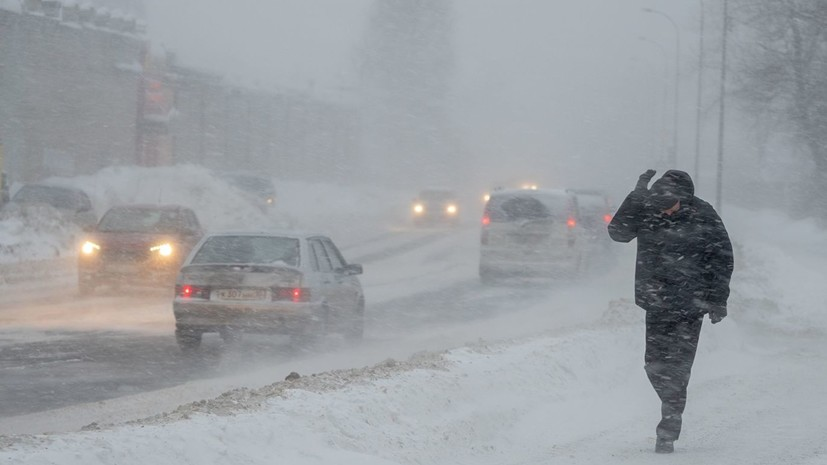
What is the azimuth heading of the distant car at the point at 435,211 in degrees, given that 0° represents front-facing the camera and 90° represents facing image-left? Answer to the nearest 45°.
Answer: approximately 0°

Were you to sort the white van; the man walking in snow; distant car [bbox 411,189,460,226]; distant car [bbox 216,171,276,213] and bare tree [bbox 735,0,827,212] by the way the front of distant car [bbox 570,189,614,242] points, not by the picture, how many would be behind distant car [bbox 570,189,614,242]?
2

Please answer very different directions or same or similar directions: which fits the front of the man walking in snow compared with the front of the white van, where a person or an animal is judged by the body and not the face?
very different directions

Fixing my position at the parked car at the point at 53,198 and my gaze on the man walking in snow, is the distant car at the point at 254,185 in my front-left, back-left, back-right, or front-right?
back-left

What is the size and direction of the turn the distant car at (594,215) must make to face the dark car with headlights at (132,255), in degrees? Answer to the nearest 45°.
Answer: approximately 135° to its left

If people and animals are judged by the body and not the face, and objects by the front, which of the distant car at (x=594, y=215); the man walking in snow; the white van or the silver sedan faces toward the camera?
the man walking in snow

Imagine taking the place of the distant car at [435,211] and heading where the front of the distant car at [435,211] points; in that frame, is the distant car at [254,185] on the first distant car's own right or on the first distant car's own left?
on the first distant car's own right

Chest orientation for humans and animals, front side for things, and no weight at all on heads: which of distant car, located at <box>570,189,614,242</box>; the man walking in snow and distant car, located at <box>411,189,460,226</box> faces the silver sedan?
distant car, located at <box>411,189,460,226</box>

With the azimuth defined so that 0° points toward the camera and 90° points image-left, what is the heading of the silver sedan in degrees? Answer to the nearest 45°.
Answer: approximately 225°

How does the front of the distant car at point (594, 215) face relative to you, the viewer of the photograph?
facing away from the viewer

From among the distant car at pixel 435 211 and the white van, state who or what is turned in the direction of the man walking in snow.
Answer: the distant car

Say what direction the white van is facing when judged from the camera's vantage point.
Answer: facing away from the viewer

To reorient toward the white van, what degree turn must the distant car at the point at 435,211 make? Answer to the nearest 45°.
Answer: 0° — it already faces it

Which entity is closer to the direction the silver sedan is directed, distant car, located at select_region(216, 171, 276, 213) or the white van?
the white van

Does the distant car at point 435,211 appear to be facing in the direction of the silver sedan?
yes
